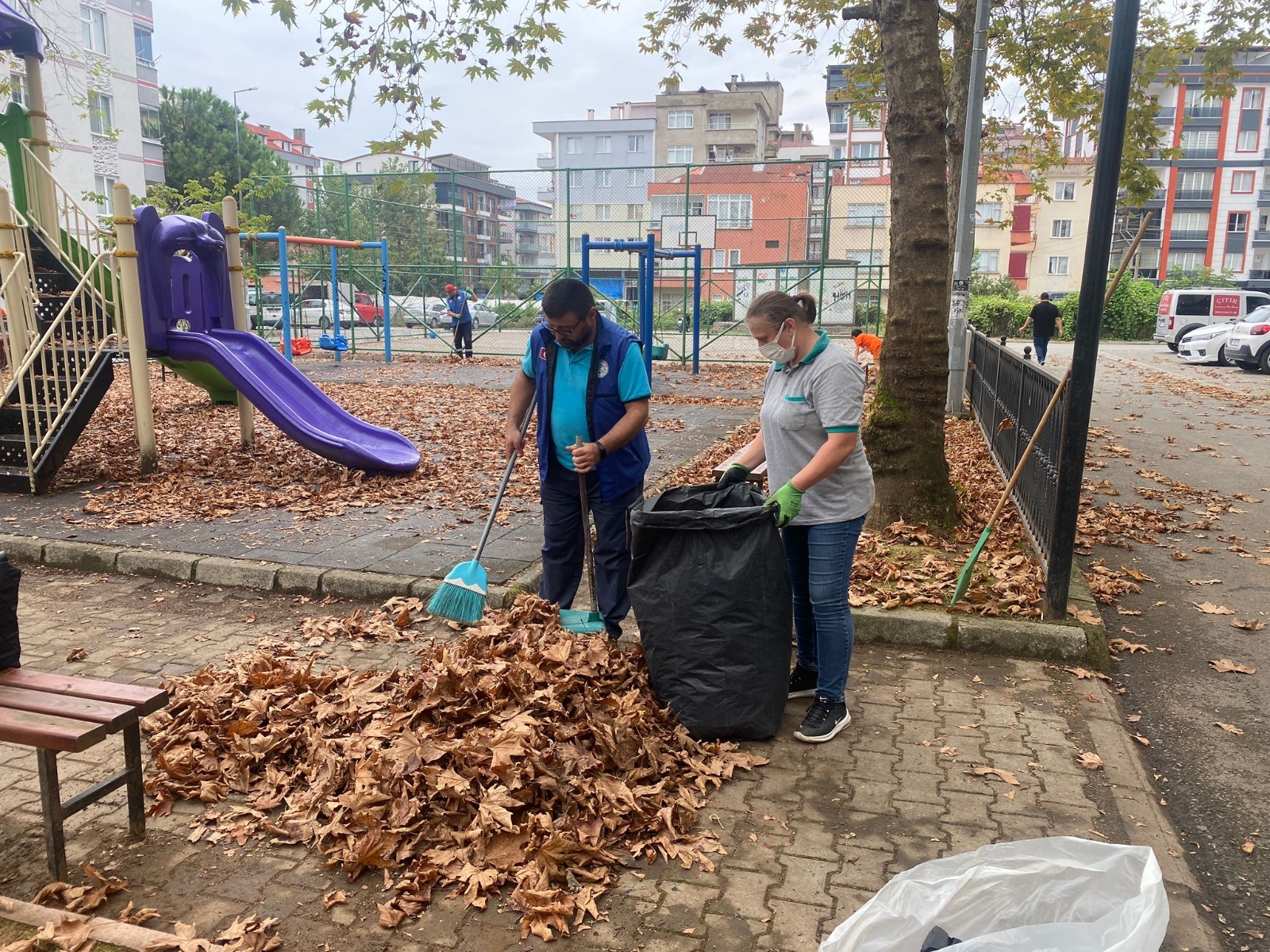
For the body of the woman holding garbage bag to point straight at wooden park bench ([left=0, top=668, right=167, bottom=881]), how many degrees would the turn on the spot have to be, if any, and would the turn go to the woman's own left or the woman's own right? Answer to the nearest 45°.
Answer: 0° — they already face it

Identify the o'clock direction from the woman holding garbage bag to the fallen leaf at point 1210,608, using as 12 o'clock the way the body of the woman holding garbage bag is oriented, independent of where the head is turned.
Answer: The fallen leaf is roughly at 6 o'clock from the woman holding garbage bag.

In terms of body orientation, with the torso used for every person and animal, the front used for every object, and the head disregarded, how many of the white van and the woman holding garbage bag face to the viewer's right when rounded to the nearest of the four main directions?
1

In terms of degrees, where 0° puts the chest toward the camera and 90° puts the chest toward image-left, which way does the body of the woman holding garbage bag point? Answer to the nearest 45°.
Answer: approximately 45°

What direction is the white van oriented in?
to the viewer's right

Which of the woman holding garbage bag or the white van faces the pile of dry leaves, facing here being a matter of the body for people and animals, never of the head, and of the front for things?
the woman holding garbage bag

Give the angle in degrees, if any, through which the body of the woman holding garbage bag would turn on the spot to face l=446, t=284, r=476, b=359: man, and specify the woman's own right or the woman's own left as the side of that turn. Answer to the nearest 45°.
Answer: approximately 90° to the woman's own right

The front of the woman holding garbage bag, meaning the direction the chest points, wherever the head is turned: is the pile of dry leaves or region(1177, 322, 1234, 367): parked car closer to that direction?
the pile of dry leaves
